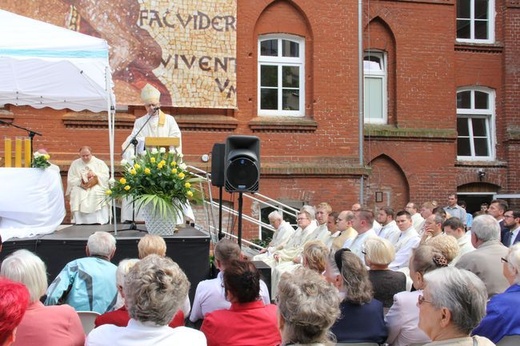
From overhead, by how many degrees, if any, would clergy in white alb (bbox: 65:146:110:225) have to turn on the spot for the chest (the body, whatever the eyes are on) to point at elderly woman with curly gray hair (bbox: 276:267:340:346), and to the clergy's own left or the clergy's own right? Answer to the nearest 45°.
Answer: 0° — they already face them

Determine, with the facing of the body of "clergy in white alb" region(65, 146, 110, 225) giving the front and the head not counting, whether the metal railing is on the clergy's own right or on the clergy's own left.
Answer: on the clergy's own left

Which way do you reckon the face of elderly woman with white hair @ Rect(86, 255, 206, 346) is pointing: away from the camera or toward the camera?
away from the camera

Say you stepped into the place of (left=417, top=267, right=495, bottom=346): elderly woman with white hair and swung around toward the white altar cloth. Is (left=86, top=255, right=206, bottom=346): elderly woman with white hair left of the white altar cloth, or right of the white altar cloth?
left

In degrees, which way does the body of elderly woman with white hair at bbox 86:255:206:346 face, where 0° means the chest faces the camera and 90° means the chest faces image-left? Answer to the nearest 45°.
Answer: approximately 180°

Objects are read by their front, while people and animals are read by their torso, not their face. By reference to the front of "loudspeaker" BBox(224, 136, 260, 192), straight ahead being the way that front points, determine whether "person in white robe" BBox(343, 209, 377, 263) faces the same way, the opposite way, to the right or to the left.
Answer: to the right

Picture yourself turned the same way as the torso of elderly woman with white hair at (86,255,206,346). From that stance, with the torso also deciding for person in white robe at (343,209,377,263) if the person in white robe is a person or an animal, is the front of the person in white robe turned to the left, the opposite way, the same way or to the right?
to the left

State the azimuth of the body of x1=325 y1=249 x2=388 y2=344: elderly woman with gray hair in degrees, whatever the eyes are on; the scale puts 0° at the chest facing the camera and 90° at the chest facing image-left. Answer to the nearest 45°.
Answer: approximately 135°

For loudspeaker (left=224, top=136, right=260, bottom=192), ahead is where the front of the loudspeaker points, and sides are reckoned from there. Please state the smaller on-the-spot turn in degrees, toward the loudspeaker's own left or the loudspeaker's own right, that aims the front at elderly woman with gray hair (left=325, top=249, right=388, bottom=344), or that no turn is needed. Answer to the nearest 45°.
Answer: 0° — it already faces them

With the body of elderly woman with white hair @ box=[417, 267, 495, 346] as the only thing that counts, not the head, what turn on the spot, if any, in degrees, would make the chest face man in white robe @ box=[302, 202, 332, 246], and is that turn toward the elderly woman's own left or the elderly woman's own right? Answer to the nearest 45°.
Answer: approximately 45° to the elderly woman's own right

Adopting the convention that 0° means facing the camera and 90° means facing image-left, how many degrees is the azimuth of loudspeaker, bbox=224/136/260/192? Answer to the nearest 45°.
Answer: approximately 0°

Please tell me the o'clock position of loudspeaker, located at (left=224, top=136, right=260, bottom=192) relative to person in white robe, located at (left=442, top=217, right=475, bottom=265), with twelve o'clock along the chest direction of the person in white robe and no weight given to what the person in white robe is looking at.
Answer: The loudspeaker is roughly at 12 o'clock from the person in white robe.

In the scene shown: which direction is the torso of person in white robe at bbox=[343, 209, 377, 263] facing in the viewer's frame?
to the viewer's left

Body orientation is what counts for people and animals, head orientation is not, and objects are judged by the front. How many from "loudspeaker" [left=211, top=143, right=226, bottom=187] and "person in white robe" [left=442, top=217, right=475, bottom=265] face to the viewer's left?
1
